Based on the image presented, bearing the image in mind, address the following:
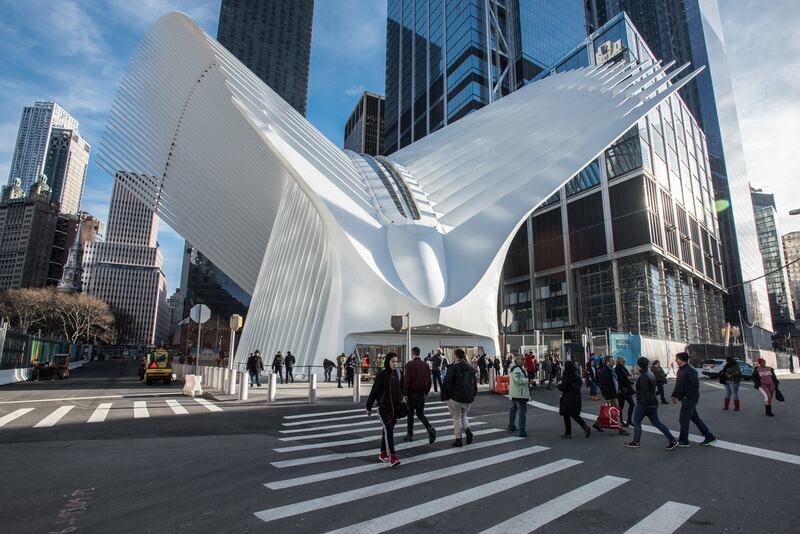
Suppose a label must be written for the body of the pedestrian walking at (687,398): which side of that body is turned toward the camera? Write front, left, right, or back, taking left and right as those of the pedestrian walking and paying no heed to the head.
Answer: left

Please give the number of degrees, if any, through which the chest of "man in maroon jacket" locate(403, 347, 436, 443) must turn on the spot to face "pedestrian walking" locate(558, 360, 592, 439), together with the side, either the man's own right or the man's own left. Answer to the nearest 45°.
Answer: approximately 135° to the man's own right

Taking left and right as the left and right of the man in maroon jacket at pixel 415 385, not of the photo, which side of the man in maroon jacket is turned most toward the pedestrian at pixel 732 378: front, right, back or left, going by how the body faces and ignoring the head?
right
